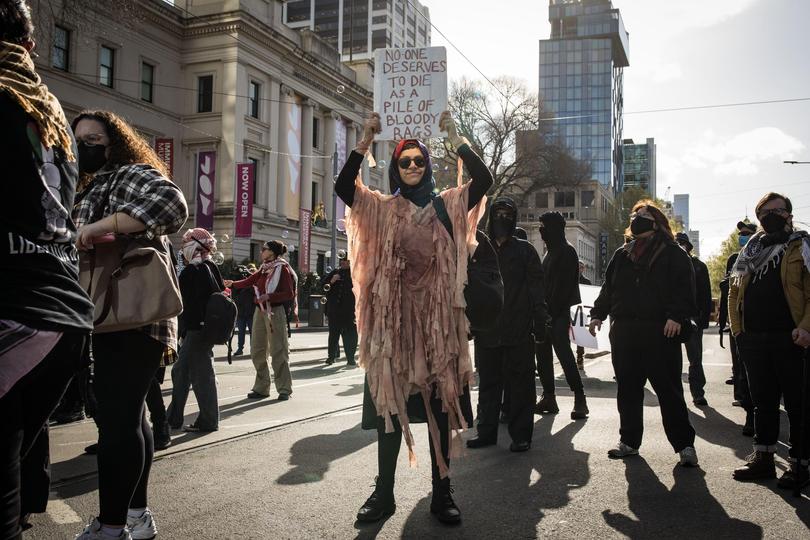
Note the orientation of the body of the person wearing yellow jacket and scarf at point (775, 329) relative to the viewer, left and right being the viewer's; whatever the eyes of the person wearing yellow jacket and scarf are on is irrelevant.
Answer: facing the viewer and to the left of the viewer

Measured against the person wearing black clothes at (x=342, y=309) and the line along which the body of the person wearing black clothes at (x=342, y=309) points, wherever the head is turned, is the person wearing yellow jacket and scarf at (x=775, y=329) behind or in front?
in front

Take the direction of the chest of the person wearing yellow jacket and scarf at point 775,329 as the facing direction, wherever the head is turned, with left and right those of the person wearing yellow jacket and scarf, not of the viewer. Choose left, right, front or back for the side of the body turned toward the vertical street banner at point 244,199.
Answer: right

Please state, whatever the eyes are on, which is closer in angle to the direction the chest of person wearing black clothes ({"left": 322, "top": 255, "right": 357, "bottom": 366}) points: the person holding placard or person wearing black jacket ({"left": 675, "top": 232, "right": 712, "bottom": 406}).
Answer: the person holding placard

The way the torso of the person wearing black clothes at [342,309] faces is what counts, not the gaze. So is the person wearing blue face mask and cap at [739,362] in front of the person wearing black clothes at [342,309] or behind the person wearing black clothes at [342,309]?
in front

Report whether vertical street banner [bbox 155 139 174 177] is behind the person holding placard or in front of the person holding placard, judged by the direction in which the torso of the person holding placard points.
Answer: behind

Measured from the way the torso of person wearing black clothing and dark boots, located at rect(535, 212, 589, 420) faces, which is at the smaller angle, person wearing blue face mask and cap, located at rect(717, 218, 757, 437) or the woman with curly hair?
the woman with curly hair
